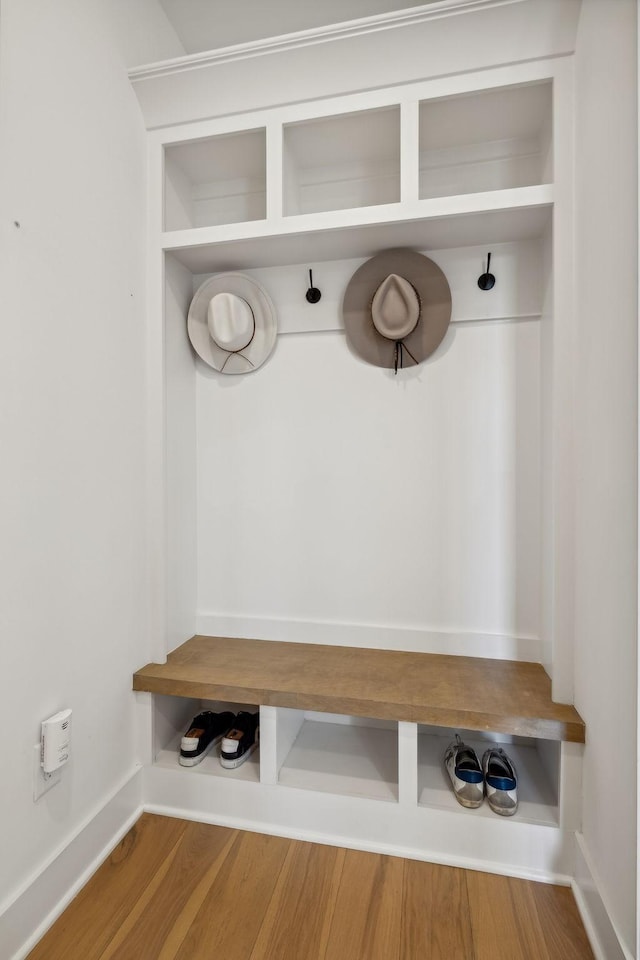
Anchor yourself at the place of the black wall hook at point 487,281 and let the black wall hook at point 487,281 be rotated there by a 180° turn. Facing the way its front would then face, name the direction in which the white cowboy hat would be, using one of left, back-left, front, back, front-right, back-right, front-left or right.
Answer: left

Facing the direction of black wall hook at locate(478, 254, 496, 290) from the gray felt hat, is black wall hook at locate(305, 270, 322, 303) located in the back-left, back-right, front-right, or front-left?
back-left

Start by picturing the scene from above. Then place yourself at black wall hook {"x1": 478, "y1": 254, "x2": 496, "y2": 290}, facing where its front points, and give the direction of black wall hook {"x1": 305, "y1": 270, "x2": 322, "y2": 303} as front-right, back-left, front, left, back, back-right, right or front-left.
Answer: right

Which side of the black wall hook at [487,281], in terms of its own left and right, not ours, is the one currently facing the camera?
front

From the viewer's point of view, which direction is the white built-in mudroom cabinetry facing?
toward the camera
